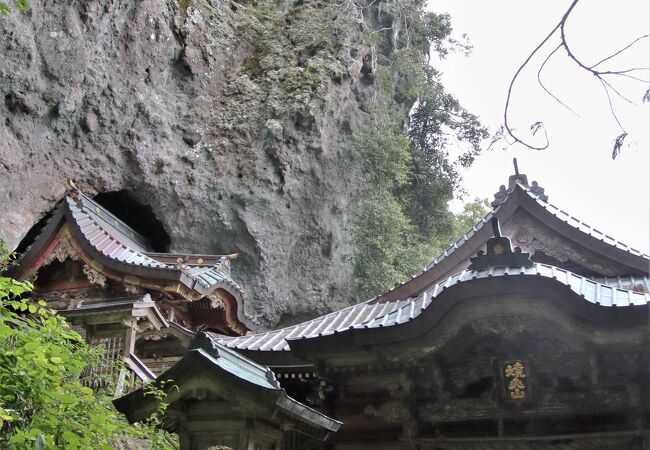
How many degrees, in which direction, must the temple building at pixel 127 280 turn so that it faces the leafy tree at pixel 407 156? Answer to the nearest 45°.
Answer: approximately 90° to its left
